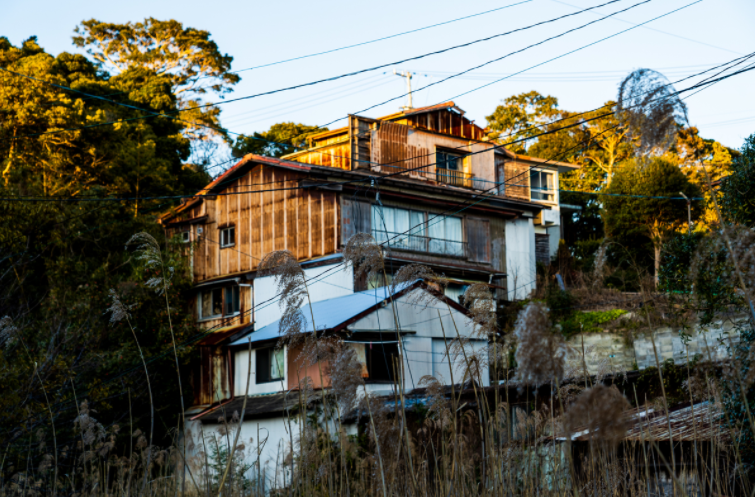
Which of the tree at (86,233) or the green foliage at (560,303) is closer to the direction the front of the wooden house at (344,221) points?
the green foliage

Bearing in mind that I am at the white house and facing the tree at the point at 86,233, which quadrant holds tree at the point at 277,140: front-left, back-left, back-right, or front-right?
front-right

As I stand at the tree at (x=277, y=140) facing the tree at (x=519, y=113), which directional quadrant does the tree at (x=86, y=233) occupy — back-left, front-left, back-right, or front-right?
back-right

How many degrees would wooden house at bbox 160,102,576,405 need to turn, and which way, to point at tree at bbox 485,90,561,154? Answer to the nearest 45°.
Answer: approximately 90° to its left

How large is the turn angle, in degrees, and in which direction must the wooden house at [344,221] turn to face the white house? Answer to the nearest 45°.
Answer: approximately 45° to its right

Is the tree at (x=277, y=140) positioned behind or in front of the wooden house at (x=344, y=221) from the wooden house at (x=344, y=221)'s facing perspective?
behind

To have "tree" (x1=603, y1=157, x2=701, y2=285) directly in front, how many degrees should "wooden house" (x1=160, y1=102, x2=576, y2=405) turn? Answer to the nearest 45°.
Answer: approximately 45° to its left

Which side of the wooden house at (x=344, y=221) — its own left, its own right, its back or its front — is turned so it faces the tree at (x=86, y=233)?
right
